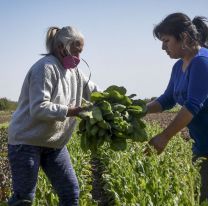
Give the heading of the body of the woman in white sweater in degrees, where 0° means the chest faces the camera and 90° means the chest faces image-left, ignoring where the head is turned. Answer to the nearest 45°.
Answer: approximately 315°

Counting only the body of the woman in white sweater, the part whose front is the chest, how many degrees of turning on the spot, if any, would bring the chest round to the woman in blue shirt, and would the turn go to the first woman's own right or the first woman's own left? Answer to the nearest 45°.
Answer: approximately 45° to the first woman's own left
